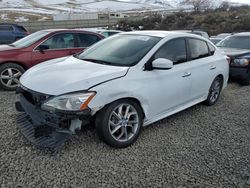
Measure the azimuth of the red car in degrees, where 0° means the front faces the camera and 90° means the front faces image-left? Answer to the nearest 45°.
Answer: approximately 45°

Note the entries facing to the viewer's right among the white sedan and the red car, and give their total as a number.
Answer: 0

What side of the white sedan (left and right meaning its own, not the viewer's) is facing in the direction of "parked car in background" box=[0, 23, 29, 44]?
right

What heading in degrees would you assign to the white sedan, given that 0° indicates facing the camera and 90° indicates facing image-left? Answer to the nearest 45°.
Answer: approximately 45°
